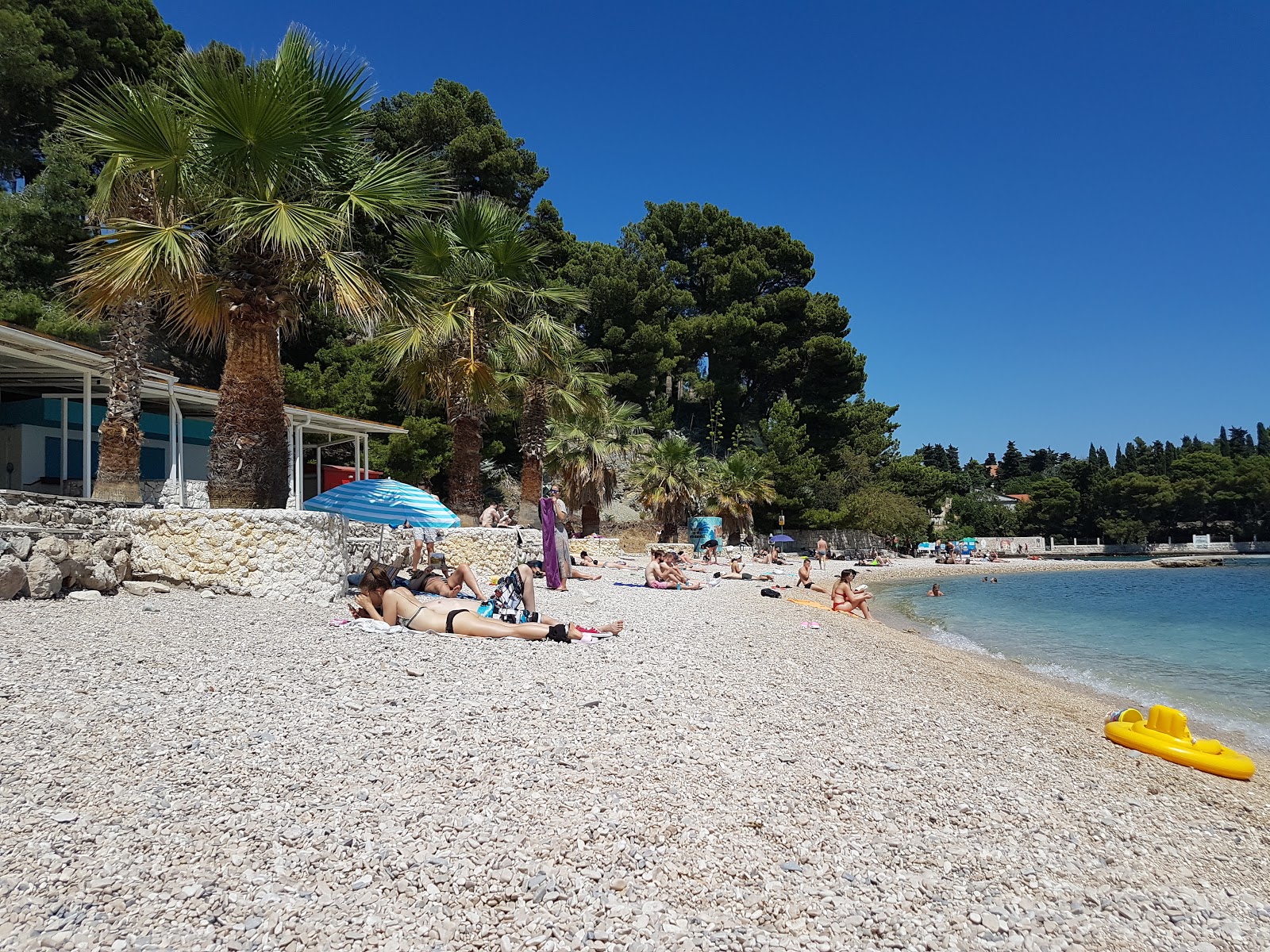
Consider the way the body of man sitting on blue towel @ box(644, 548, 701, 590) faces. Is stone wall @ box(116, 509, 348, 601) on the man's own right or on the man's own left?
on the man's own right

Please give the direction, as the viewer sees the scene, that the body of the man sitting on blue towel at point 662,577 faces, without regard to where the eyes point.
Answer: to the viewer's right

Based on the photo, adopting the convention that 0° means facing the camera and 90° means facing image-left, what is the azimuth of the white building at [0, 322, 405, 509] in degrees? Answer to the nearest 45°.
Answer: approximately 315°

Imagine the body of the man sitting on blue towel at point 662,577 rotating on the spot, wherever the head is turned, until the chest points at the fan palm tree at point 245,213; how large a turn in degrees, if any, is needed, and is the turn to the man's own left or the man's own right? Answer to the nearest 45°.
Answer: approximately 135° to the man's own right
